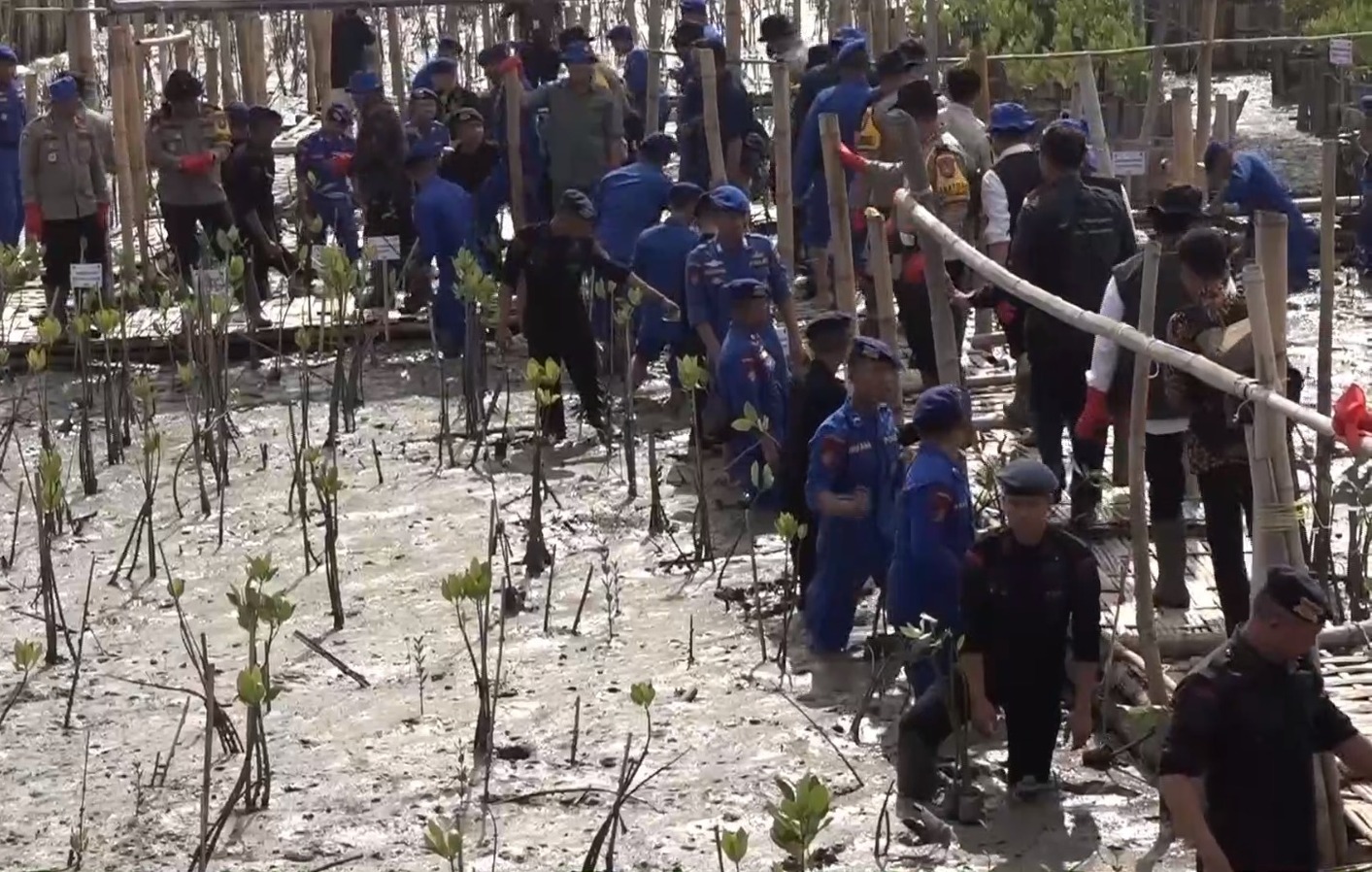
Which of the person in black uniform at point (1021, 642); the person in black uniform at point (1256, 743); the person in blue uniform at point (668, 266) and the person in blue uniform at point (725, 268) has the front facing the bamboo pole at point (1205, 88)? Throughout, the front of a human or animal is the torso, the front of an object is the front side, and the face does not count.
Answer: the person in blue uniform at point (668, 266)

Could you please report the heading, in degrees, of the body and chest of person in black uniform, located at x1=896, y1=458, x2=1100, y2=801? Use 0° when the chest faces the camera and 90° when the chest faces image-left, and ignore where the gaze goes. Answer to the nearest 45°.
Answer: approximately 0°

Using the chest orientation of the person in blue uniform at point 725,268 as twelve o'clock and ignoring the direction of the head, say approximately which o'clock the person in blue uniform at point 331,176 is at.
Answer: the person in blue uniform at point 331,176 is roughly at 5 o'clock from the person in blue uniform at point 725,268.

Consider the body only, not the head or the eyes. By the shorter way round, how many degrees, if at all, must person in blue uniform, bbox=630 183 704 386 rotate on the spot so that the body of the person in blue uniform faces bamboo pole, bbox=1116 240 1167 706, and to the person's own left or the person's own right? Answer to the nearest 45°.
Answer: approximately 135° to the person's own right

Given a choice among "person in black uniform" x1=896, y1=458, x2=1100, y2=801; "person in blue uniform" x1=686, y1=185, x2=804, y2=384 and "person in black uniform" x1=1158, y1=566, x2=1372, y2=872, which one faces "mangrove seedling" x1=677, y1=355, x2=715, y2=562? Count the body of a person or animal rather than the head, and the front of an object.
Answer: the person in blue uniform

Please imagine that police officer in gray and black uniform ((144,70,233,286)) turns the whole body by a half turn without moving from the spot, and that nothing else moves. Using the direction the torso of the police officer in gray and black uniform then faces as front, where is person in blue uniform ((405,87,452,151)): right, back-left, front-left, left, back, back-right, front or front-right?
right
